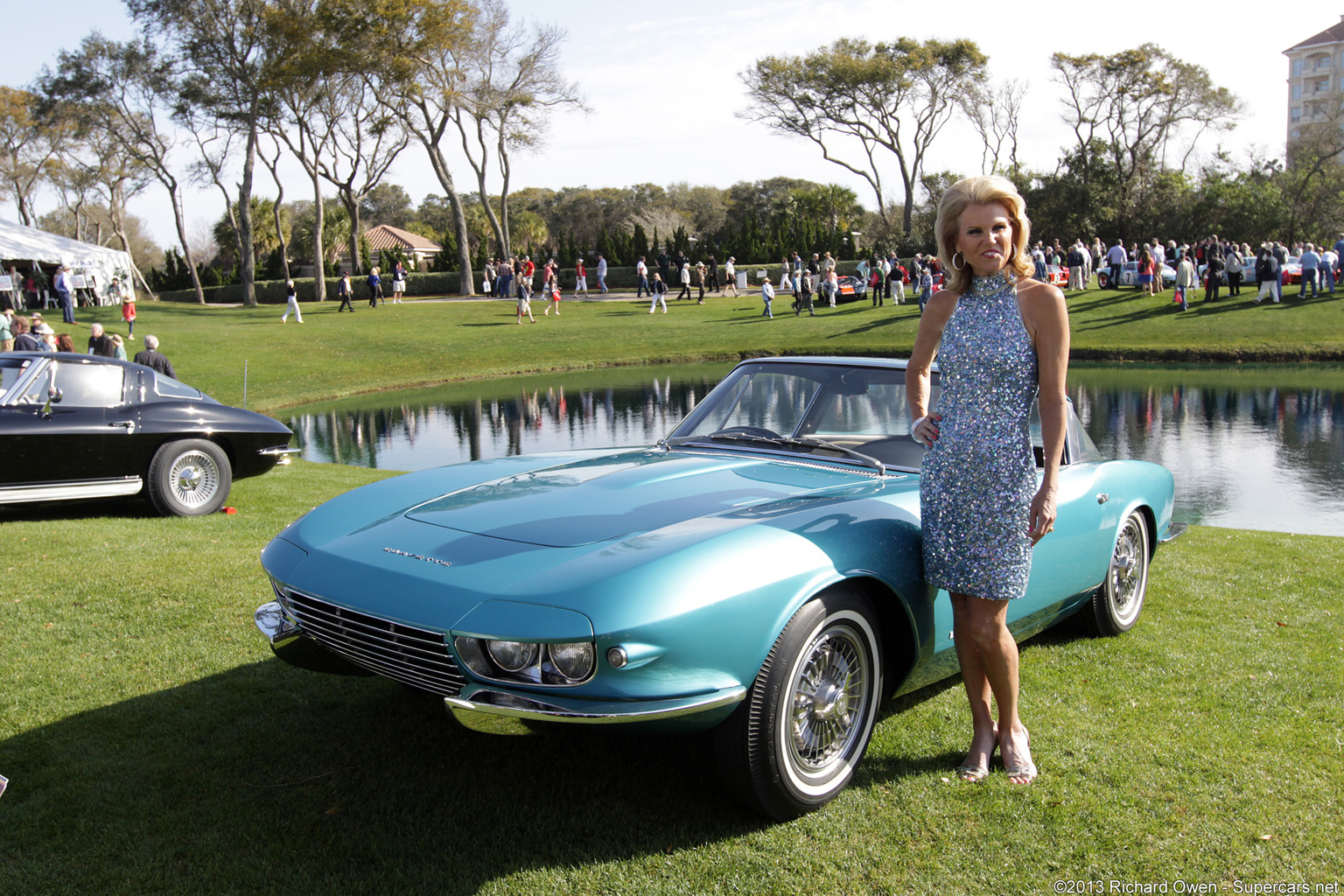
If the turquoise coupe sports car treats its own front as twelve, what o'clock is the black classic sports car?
The black classic sports car is roughly at 3 o'clock from the turquoise coupe sports car.

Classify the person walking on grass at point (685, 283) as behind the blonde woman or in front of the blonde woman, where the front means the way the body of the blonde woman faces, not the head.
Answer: behind

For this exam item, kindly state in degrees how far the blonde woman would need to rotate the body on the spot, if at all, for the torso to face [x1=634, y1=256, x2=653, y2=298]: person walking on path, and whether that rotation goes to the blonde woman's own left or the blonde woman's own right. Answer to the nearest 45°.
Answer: approximately 180°

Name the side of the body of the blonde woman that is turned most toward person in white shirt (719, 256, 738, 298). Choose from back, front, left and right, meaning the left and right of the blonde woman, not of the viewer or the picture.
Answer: back

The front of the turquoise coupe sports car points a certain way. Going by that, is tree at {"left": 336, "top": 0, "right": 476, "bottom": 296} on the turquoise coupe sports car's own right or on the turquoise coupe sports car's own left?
on the turquoise coupe sports car's own right

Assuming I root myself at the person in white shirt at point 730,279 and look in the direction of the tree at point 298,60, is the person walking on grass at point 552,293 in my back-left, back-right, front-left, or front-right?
front-left

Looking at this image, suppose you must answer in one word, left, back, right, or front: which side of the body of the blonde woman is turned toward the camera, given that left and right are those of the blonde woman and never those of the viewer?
front

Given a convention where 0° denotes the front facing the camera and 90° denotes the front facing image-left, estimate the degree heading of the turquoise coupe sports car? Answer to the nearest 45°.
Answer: approximately 45°
